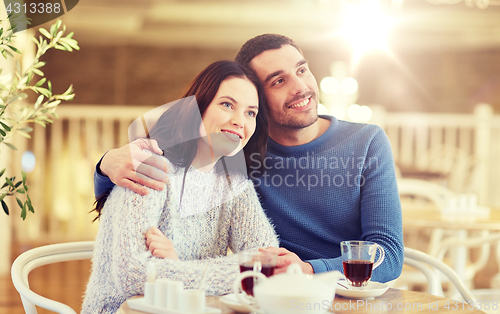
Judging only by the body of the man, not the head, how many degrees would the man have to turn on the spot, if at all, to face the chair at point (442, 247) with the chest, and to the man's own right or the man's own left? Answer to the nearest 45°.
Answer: approximately 135° to the man's own left

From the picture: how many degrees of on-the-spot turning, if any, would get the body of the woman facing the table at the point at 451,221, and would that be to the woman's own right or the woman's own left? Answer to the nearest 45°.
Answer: approximately 90° to the woman's own left

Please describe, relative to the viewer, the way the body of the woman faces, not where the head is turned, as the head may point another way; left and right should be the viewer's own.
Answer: facing the viewer and to the right of the viewer

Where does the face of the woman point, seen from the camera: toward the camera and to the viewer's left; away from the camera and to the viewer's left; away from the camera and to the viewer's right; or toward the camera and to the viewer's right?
toward the camera and to the viewer's right

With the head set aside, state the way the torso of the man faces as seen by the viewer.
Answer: toward the camera

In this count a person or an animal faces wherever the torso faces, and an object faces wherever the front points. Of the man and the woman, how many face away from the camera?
0
